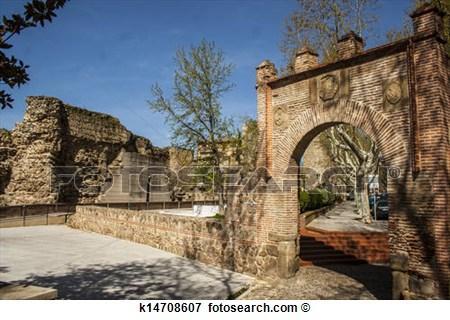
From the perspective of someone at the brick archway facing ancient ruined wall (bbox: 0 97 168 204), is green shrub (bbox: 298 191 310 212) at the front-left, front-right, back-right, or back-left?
front-right

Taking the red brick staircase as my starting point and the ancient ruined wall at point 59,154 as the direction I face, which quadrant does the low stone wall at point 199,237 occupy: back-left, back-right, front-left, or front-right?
front-left

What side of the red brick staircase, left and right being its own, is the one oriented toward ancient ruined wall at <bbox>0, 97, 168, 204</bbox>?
right

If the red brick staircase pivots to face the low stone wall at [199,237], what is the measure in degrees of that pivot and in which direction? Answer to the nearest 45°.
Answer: approximately 45° to its right

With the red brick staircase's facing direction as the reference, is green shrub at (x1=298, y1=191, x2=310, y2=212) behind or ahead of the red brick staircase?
behind

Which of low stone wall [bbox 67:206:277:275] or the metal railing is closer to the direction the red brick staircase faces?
the low stone wall

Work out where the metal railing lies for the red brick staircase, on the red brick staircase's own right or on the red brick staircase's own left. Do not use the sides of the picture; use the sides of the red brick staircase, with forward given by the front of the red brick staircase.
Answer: on the red brick staircase's own right

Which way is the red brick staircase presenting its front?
toward the camera

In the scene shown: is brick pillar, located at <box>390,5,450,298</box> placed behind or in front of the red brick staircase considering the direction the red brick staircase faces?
in front

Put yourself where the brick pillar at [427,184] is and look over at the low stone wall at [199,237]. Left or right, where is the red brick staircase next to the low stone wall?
right
